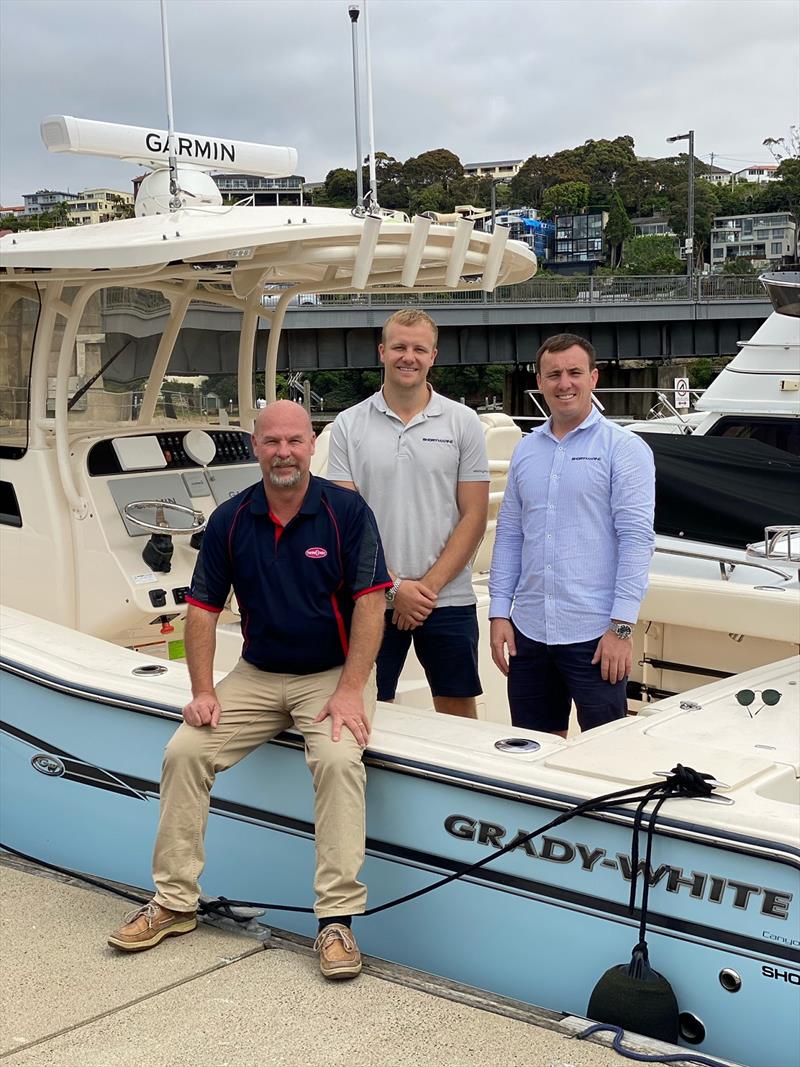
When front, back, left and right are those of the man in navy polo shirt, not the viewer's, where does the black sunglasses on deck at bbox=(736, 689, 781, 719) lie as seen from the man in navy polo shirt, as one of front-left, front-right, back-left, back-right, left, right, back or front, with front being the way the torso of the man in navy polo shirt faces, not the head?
left

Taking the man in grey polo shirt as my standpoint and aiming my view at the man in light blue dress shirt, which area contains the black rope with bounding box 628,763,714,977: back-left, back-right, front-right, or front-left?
front-right

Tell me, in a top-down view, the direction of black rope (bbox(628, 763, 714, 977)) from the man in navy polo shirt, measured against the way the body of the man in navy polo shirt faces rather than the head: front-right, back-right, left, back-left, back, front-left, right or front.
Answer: front-left

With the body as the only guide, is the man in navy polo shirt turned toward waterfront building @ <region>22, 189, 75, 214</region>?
no

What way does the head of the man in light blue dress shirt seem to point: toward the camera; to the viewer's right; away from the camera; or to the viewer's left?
toward the camera

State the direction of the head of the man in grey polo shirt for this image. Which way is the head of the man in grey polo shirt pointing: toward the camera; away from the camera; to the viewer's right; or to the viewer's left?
toward the camera

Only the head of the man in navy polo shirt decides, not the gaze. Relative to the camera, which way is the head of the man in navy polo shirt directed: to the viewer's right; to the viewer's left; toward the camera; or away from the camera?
toward the camera

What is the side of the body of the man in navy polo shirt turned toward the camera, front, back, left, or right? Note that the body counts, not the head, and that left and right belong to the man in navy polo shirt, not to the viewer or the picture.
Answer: front

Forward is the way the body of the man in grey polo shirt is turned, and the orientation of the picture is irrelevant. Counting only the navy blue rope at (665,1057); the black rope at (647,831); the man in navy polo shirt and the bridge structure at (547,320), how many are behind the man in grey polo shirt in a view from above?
1

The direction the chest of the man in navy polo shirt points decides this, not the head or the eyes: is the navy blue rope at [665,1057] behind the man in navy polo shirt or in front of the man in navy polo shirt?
in front

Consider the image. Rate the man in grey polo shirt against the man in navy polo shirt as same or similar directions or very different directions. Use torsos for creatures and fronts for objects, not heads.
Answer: same or similar directions

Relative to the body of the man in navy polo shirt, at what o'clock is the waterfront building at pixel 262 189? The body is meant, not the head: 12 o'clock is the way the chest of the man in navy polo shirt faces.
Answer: The waterfront building is roughly at 6 o'clock from the man in navy polo shirt.

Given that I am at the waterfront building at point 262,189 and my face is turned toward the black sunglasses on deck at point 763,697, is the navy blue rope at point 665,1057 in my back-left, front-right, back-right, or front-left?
front-right

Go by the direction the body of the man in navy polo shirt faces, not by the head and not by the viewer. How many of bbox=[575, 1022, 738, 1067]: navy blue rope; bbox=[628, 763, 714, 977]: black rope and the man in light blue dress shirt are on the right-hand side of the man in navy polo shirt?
0

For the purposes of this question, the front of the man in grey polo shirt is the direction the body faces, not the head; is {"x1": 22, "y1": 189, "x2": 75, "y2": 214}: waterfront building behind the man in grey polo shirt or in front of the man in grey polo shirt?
behind

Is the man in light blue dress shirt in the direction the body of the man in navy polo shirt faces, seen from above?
no

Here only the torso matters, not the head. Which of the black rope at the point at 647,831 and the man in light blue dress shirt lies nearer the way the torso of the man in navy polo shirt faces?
the black rope

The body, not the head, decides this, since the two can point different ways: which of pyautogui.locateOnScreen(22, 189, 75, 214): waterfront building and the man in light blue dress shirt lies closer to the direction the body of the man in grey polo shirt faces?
the man in light blue dress shirt

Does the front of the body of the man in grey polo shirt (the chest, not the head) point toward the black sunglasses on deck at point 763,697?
no
